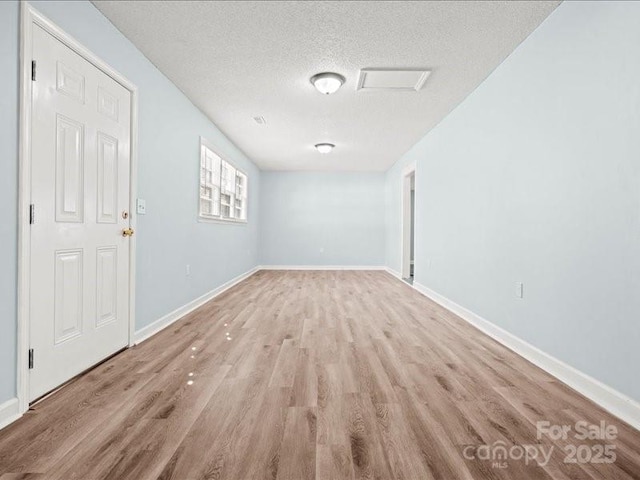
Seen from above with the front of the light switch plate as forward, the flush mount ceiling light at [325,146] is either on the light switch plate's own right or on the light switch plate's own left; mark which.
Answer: on the light switch plate's own left

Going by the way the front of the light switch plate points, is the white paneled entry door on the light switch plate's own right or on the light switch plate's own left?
on the light switch plate's own right

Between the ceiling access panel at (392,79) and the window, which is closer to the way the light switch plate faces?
the ceiling access panel

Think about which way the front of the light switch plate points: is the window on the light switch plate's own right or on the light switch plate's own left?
on the light switch plate's own left

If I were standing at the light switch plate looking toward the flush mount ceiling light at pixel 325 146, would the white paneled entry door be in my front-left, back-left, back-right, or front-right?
back-right

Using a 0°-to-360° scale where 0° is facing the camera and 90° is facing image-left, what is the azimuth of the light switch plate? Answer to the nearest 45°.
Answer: approximately 315°

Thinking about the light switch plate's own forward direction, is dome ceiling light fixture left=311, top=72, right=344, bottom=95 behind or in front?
in front
